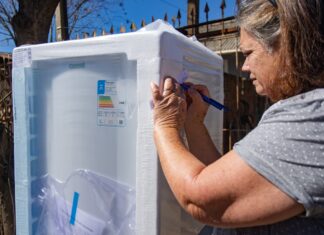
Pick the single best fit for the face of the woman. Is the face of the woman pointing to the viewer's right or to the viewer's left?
to the viewer's left

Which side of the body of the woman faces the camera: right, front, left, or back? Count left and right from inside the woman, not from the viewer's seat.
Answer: left

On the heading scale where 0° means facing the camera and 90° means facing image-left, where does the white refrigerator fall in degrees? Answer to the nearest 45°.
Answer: approximately 45°
